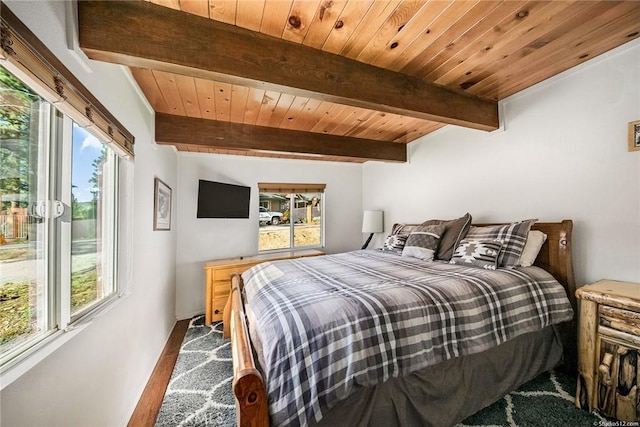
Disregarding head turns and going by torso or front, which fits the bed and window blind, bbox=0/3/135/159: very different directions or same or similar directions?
very different directions

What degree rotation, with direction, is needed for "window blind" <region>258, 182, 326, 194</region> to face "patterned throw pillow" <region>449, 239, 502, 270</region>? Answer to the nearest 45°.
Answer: approximately 45° to its left

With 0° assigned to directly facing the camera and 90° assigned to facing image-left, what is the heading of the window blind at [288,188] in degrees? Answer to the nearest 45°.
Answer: approximately 0°

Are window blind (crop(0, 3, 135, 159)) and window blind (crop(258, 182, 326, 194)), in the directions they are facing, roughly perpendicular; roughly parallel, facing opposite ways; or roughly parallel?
roughly perpendicular

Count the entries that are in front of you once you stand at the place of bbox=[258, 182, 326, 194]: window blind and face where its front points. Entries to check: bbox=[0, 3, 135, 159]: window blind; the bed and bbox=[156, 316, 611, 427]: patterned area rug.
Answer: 3

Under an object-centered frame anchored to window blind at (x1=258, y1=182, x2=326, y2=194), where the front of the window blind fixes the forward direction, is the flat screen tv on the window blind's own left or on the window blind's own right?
on the window blind's own right

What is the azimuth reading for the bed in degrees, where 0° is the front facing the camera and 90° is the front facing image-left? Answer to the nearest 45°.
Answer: approximately 45°

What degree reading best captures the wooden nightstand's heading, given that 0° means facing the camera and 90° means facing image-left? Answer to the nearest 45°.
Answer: approximately 45°

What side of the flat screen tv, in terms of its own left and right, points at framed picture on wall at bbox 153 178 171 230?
right

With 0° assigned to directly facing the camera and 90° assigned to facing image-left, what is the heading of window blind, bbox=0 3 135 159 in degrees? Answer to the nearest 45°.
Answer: approximately 315°

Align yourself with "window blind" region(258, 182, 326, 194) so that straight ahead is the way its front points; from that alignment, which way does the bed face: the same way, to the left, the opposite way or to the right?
to the right
